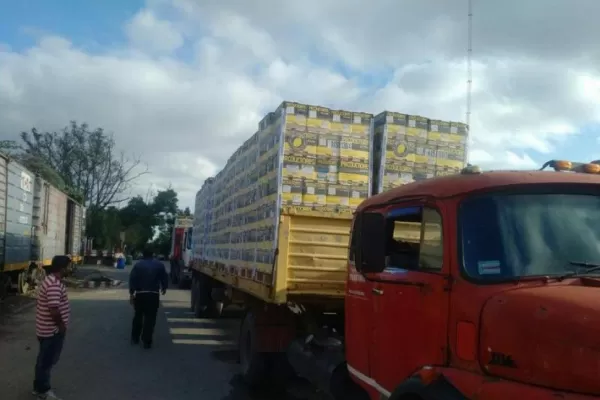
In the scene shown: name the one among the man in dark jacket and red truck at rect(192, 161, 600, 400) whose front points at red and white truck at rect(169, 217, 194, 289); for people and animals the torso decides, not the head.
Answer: the man in dark jacket

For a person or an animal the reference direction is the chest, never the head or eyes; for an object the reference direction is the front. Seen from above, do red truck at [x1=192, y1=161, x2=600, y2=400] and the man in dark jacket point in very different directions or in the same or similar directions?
very different directions

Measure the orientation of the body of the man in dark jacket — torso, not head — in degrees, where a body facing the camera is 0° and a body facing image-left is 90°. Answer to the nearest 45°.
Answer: approximately 180°

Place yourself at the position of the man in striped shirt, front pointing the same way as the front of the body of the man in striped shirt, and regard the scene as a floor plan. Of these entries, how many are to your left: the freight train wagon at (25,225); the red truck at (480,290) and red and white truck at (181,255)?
2

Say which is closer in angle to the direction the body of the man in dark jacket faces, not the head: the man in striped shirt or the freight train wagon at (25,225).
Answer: the freight train wagon

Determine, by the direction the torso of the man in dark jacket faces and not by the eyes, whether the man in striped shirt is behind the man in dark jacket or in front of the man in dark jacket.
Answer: behind

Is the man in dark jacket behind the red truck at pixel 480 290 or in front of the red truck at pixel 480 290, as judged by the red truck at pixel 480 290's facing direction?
behind

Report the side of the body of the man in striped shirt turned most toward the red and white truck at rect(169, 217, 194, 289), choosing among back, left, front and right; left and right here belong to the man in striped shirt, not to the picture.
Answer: left

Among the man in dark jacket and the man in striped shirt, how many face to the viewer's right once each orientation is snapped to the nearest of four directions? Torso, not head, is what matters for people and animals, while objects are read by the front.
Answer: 1

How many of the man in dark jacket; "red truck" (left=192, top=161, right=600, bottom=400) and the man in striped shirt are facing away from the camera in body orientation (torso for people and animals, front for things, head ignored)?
1

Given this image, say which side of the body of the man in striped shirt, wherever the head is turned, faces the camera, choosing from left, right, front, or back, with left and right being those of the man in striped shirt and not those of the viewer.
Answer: right

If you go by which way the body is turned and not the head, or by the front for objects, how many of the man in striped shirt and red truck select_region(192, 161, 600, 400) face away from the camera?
0

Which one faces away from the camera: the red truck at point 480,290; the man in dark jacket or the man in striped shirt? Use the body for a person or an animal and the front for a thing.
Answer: the man in dark jacket

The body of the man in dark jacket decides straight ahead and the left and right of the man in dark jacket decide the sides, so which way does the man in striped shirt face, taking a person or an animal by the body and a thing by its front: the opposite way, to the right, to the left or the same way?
to the right

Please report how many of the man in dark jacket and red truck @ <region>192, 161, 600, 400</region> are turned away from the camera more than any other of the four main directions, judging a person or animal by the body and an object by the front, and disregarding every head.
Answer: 1

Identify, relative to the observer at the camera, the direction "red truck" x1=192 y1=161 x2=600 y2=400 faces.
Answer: facing the viewer and to the right of the viewer
